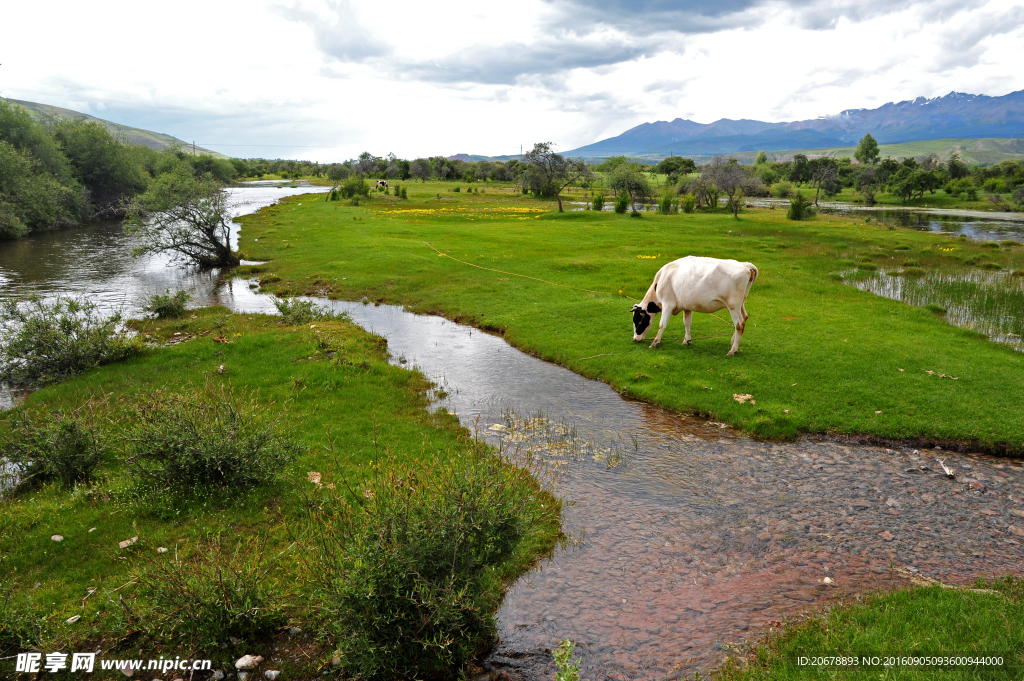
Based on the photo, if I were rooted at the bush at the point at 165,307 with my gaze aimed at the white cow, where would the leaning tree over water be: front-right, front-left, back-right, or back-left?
back-left

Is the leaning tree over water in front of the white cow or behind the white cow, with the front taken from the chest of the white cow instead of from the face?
in front

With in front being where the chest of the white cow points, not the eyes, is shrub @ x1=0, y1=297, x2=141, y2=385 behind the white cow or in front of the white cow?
in front

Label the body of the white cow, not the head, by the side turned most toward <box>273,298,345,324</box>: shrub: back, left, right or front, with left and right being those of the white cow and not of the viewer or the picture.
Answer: front

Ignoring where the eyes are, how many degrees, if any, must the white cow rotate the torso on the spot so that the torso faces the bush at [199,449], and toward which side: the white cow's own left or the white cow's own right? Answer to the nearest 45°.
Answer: approximately 45° to the white cow's own left

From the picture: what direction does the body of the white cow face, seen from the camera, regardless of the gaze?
to the viewer's left

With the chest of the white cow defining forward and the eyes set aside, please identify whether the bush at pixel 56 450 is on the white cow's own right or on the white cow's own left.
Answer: on the white cow's own left

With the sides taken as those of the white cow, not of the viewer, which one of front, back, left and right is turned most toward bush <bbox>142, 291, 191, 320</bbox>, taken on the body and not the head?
front

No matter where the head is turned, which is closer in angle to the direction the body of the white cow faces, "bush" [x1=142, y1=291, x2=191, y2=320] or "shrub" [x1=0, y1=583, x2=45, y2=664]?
the bush
